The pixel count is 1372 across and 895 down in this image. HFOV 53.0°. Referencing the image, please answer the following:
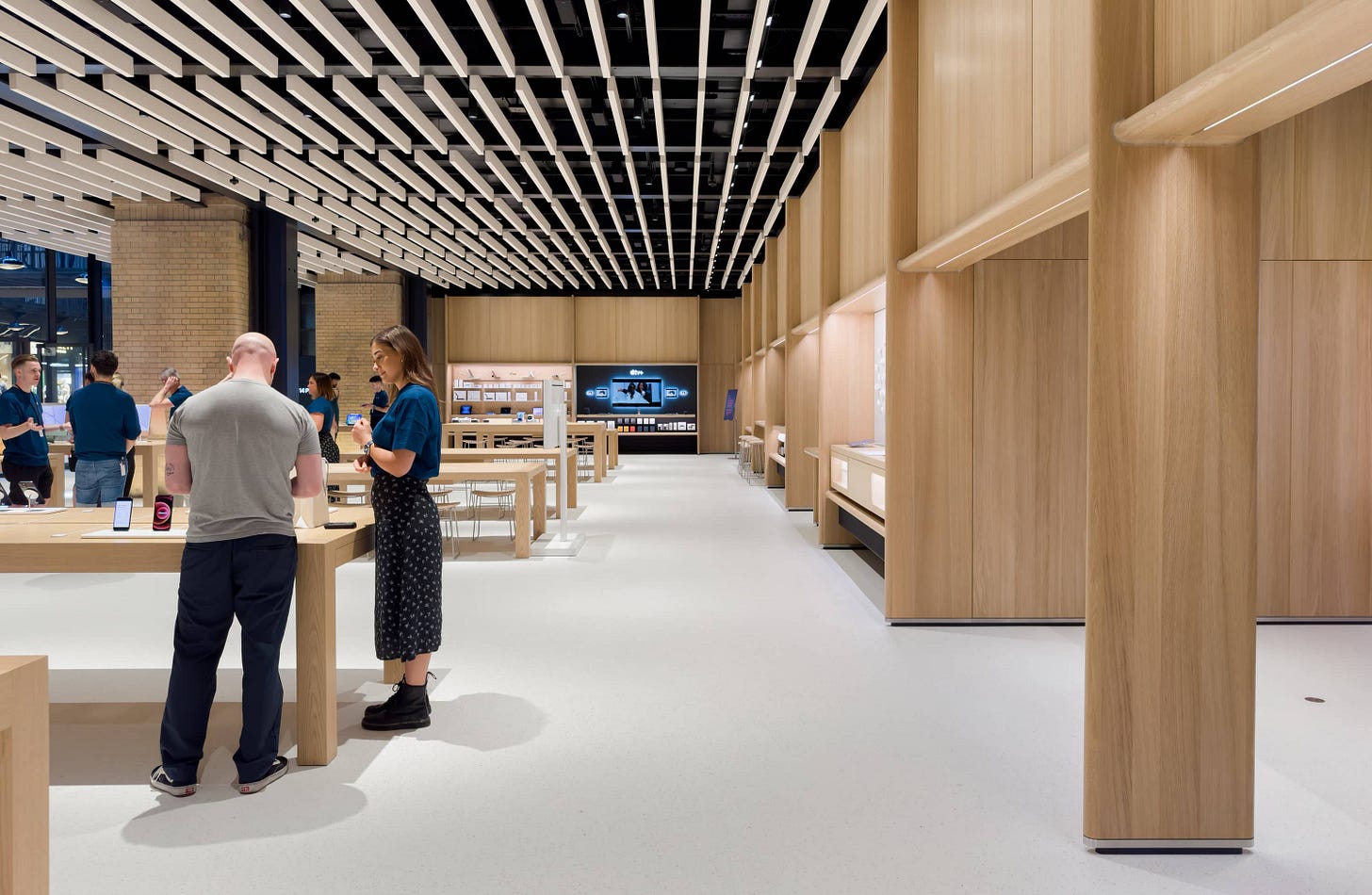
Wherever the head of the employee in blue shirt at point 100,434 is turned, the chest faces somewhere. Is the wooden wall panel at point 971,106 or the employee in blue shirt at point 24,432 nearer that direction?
the employee in blue shirt

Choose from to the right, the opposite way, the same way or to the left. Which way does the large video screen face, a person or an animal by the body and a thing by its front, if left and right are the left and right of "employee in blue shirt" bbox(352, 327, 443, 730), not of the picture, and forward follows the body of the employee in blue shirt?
to the left

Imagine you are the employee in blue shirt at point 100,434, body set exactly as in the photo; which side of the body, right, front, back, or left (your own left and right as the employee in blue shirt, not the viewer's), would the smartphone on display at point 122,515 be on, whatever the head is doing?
back

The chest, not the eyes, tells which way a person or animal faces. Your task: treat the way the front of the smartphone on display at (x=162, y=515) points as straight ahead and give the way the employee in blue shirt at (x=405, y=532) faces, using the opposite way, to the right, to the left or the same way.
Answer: to the right

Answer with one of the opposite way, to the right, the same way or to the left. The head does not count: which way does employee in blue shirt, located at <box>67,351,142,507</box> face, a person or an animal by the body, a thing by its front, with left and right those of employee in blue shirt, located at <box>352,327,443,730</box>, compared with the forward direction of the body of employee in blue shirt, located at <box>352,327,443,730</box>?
to the right

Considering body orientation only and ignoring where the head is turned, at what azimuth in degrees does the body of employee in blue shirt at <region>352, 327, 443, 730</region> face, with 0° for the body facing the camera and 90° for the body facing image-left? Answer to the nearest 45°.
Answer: approximately 90°

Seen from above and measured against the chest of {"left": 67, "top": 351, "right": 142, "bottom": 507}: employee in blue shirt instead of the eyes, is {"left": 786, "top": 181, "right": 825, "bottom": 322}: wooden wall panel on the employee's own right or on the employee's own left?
on the employee's own right

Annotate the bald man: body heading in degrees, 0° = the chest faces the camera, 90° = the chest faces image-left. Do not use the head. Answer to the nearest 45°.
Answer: approximately 180°

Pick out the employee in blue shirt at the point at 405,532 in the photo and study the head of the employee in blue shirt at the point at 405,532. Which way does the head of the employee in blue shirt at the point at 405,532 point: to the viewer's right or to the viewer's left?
to the viewer's left

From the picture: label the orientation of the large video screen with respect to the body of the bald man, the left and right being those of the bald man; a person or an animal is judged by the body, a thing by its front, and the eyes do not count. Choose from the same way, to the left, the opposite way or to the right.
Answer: the opposite way

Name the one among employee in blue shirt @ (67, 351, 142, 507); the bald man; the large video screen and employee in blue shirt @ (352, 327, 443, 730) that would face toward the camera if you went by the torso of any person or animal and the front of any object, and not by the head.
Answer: the large video screen

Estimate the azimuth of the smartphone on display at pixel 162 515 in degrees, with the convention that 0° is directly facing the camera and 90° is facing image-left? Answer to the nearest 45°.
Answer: approximately 0°

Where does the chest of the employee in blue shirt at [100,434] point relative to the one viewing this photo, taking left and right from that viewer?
facing away from the viewer
